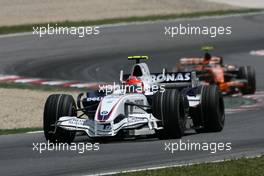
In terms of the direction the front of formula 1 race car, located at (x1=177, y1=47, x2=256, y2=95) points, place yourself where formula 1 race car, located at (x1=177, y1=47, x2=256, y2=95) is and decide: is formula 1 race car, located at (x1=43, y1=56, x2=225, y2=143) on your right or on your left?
on your right
